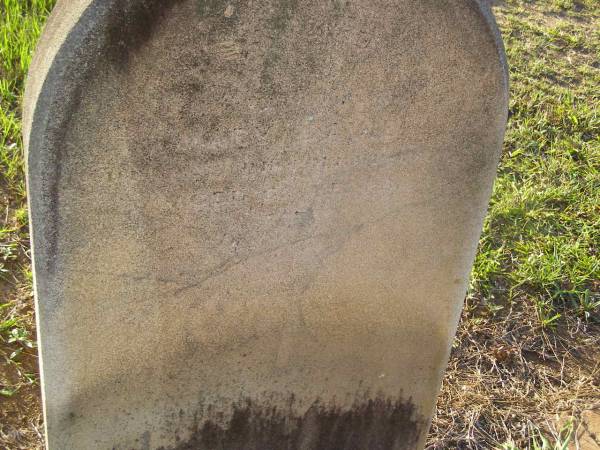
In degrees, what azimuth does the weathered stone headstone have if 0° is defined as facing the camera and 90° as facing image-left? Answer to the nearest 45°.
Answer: approximately 0°
